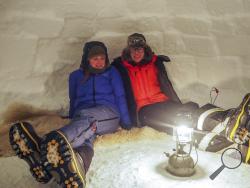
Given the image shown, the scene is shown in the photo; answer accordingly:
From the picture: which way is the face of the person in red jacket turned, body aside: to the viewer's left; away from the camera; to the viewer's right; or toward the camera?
toward the camera

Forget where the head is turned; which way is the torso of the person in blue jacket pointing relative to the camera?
toward the camera

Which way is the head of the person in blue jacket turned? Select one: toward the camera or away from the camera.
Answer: toward the camera

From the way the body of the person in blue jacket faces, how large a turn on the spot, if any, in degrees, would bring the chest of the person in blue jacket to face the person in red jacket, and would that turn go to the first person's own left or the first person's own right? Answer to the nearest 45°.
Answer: approximately 135° to the first person's own left
